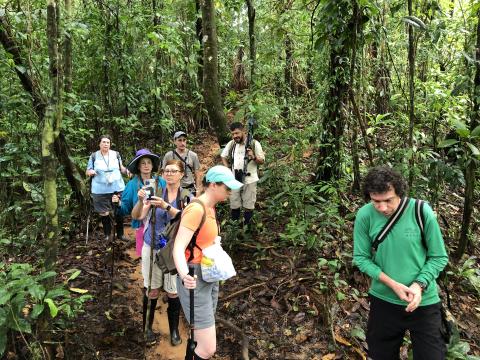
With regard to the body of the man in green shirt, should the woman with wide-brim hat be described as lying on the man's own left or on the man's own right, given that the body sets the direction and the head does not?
on the man's own right

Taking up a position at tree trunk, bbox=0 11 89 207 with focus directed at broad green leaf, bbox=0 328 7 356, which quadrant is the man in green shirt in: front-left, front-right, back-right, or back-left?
front-left

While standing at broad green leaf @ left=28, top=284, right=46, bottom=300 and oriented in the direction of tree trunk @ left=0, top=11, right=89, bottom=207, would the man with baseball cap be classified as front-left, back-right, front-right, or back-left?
front-right

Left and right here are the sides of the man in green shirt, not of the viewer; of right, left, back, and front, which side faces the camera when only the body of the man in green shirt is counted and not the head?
front

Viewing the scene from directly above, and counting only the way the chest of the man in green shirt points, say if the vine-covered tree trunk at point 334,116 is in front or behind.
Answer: behind

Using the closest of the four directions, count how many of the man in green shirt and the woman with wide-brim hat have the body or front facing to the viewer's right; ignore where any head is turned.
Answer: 0

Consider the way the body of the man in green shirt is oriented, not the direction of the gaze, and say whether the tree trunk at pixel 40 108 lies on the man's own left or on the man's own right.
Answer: on the man's own right

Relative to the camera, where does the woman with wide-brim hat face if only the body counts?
toward the camera

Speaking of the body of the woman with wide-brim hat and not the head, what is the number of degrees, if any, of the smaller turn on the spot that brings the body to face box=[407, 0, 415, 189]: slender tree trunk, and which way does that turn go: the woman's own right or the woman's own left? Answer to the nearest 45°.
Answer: approximately 90° to the woman's own left

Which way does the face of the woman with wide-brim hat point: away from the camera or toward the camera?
toward the camera

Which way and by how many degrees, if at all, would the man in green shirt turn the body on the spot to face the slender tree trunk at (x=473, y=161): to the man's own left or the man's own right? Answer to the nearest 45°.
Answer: approximately 180°

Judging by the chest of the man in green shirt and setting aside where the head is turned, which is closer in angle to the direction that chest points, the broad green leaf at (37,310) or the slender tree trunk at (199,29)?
the broad green leaf
